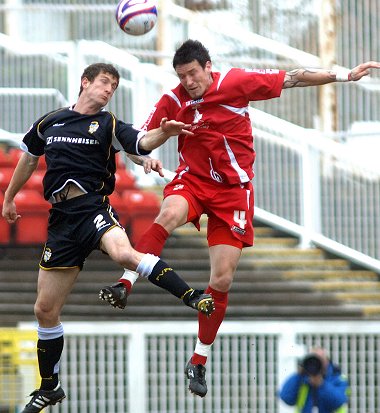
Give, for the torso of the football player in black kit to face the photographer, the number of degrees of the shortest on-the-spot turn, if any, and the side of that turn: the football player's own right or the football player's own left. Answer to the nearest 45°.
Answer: approximately 135° to the football player's own left

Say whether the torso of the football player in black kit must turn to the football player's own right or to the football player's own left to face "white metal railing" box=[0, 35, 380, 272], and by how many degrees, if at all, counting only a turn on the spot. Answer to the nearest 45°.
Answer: approximately 135° to the football player's own left

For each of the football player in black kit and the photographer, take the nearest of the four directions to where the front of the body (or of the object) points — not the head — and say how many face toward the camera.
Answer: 2

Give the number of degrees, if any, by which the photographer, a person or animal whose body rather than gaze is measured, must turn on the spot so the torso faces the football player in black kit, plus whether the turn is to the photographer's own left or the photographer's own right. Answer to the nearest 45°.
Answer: approximately 45° to the photographer's own right

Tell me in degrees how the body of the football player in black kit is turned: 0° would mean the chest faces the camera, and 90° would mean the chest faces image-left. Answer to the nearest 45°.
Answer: approximately 0°

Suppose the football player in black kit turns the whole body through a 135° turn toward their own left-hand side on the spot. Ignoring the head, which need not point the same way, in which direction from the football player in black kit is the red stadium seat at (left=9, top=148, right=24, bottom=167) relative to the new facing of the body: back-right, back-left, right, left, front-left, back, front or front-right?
front-left

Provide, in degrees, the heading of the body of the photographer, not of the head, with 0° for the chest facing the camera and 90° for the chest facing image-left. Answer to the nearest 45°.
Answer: approximately 0°

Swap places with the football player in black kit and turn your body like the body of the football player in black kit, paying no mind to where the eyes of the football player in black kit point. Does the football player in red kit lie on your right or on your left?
on your left

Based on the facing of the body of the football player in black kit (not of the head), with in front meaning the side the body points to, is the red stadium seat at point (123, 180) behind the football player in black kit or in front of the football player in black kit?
behind

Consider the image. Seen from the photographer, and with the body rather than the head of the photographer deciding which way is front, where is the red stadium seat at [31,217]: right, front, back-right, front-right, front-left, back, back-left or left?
back-right

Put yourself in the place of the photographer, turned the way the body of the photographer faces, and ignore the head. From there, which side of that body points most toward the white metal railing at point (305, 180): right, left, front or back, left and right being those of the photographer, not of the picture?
back
